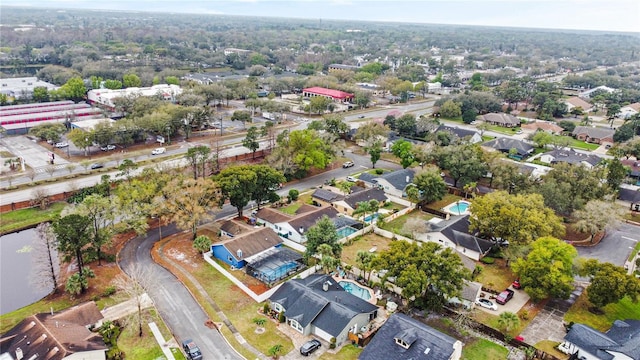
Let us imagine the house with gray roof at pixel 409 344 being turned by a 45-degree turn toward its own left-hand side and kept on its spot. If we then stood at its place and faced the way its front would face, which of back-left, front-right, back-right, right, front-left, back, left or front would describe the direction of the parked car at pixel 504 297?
back-left

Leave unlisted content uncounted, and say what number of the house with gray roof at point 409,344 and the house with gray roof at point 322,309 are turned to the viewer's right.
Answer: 0

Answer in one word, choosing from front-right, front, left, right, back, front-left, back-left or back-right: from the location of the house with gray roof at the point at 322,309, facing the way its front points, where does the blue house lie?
right

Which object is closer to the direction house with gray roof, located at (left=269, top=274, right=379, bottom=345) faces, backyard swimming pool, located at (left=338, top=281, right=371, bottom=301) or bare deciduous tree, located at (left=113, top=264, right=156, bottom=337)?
the bare deciduous tree

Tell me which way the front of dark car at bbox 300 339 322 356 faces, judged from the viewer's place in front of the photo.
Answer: facing away from the viewer and to the right of the viewer

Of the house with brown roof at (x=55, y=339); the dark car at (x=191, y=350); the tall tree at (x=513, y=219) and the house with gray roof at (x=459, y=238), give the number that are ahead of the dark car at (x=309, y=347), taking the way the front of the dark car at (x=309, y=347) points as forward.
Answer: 2

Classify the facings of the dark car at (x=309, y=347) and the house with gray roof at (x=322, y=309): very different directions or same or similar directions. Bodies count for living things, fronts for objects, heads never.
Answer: very different directions

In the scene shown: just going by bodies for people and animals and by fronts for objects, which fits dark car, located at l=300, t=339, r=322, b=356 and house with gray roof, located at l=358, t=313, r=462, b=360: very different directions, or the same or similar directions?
very different directions

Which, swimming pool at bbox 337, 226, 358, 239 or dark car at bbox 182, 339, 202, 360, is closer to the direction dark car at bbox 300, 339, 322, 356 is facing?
the swimming pool
